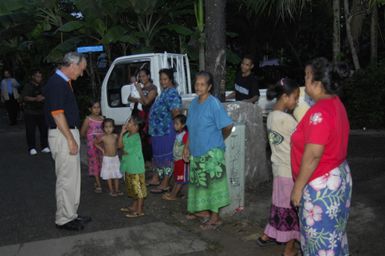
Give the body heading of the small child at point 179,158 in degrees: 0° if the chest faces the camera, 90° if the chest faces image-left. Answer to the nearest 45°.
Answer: approximately 45°

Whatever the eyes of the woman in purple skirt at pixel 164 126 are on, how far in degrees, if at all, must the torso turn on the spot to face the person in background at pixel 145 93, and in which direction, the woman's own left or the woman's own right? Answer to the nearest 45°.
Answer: approximately 135° to the woman's own right

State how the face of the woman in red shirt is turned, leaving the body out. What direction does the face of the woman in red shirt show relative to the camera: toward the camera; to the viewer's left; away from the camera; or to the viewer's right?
to the viewer's left

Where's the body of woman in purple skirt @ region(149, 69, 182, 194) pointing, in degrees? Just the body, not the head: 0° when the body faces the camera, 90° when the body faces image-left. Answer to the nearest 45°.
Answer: approximately 45°

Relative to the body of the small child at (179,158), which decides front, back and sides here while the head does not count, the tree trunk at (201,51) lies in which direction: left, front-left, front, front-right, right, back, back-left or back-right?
back-right

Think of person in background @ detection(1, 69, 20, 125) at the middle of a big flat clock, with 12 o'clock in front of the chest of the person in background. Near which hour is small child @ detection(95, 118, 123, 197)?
The small child is roughly at 12 o'clock from the person in background.

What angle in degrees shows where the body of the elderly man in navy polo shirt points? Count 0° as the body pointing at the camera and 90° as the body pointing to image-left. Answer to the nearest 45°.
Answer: approximately 270°

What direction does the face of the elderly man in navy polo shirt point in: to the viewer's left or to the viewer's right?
to the viewer's right

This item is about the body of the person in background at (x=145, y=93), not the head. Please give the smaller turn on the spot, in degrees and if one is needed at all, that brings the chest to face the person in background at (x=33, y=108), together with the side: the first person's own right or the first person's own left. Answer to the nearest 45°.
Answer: approximately 90° to the first person's own right

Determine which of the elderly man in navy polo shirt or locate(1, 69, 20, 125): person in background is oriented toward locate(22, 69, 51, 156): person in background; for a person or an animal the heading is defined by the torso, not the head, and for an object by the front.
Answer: locate(1, 69, 20, 125): person in background

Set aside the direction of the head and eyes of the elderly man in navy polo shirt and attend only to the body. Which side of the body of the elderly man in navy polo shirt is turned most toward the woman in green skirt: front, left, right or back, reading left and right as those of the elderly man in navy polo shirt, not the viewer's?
front

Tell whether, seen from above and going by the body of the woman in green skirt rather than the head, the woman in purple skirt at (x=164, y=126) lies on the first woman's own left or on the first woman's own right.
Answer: on the first woman's own right
